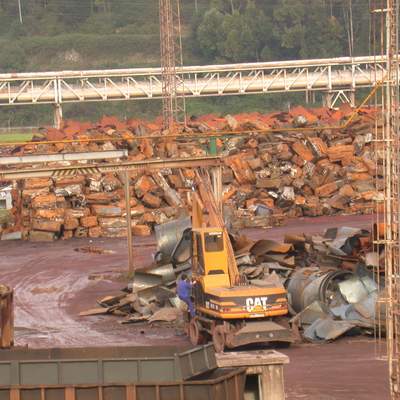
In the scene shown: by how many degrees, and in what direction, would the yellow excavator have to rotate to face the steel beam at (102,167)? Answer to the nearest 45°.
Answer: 0° — it already faces it

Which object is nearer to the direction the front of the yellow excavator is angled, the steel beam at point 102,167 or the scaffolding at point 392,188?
the steel beam

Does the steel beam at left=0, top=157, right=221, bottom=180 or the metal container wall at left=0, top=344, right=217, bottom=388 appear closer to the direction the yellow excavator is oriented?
the steel beam

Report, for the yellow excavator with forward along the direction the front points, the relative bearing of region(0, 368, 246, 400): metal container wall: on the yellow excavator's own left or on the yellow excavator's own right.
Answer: on the yellow excavator's own left

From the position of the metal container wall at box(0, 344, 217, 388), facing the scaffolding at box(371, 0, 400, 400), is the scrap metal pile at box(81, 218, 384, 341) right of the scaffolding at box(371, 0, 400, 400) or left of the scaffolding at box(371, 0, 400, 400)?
left

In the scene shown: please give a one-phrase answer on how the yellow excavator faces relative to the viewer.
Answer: facing away from the viewer and to the left of the viewer

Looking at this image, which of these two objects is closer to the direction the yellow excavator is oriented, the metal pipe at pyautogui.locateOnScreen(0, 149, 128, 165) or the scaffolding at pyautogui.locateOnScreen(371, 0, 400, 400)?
the metal pipe

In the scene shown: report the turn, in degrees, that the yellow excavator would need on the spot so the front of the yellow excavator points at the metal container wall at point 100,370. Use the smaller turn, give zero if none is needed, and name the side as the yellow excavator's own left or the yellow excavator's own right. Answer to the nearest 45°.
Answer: approximately 135° to the yellow excavator's own left
